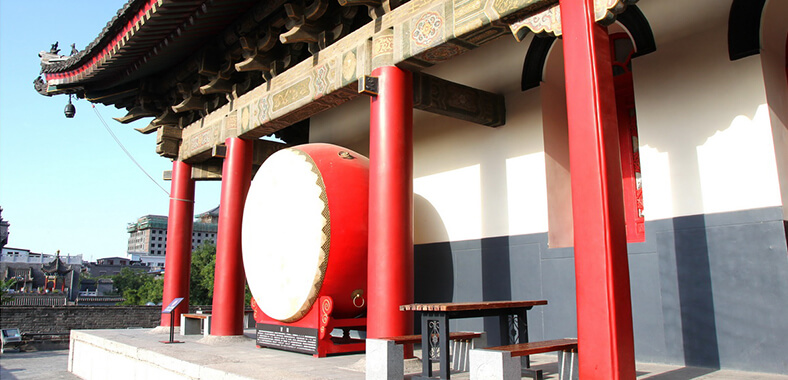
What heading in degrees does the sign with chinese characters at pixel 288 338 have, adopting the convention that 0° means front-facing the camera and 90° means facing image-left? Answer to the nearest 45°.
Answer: approximately 45°

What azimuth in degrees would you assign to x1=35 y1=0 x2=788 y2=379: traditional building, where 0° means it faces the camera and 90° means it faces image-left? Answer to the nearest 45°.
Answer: approximately 45°

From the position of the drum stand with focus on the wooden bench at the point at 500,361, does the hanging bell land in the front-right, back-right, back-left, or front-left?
back-right

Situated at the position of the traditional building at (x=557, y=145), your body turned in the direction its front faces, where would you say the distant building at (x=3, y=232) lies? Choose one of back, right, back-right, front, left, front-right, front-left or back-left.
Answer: right

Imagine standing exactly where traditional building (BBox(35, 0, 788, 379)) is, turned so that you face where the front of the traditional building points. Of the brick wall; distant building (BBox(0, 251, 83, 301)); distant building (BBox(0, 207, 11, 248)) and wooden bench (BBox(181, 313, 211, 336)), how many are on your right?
4

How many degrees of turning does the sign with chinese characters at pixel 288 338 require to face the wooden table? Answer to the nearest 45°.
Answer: approximately 90° to its left

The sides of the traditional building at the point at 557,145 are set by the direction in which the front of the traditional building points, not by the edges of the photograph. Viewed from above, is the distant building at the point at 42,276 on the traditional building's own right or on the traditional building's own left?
on the traditional building's own right

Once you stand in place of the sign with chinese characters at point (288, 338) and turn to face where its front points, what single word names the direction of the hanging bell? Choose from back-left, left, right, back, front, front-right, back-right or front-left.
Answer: right
